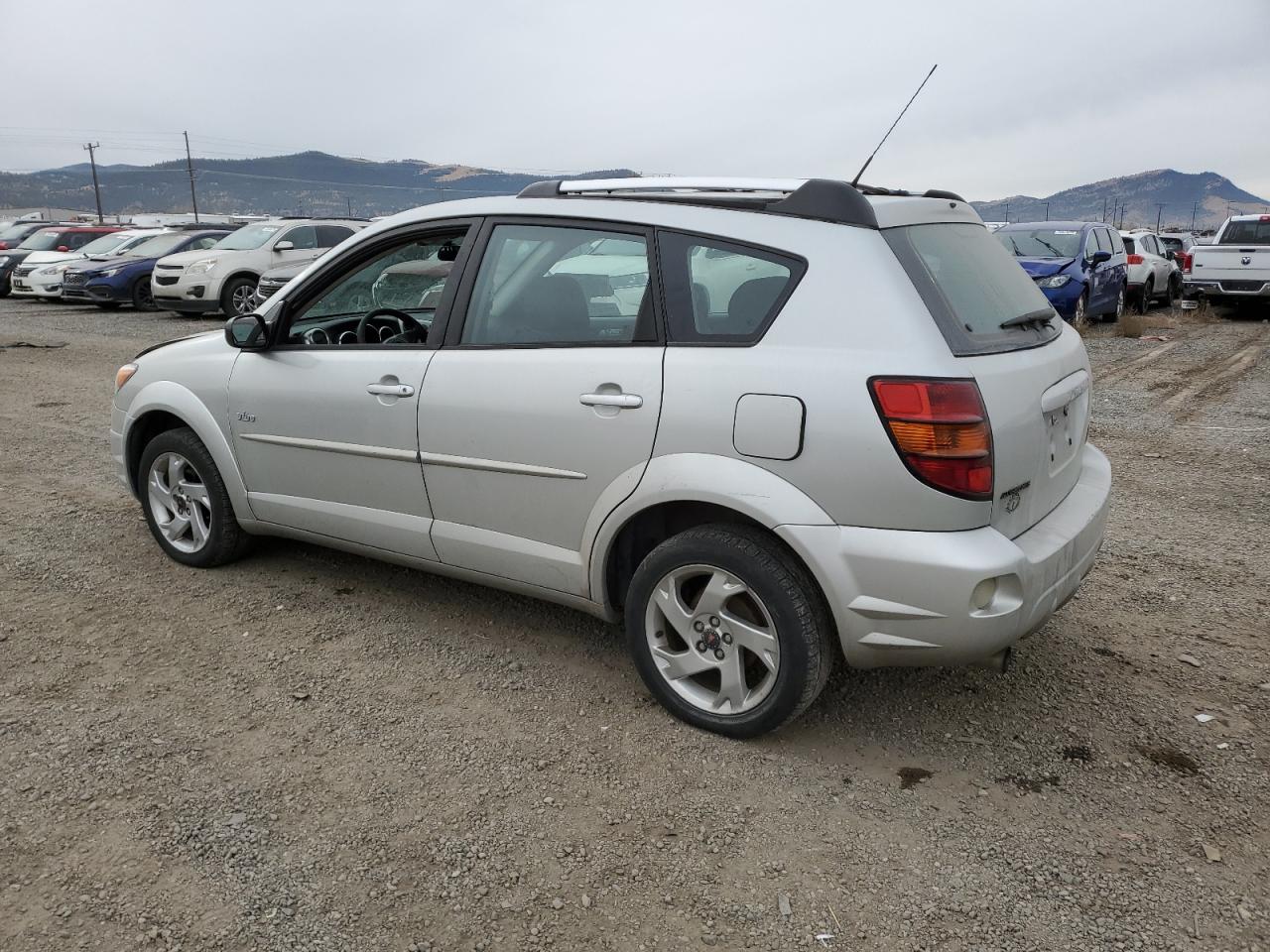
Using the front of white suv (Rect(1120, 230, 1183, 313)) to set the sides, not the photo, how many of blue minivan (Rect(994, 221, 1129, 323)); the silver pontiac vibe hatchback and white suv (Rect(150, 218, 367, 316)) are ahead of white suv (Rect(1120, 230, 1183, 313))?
0

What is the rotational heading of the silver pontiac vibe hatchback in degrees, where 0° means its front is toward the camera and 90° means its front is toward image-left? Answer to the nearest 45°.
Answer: approximately 135°

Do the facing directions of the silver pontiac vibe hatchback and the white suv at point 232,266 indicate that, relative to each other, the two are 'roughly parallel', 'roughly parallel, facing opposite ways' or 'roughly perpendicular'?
roughly perpendicular

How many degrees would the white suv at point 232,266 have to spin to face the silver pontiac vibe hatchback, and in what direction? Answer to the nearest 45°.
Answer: approximately 45° to its left

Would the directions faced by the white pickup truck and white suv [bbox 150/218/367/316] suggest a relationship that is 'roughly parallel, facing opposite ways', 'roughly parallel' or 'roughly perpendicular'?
roughly parallel, facing opposite ways

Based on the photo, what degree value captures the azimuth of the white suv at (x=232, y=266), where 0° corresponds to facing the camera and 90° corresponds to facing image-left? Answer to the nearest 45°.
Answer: approximately 45°

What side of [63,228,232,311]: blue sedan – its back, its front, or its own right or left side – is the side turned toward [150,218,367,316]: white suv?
left

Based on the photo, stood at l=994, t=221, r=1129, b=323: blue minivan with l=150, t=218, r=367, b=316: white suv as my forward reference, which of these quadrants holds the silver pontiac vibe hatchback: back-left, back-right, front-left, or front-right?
front-left

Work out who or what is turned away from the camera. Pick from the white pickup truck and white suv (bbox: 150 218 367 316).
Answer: the white pickup truck

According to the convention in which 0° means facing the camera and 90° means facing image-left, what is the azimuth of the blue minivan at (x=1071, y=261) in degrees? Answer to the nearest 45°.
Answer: approximately 45°

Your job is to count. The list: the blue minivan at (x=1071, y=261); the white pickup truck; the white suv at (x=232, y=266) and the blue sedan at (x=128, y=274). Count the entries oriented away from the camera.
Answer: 1

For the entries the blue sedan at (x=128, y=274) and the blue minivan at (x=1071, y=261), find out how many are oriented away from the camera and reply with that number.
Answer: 0

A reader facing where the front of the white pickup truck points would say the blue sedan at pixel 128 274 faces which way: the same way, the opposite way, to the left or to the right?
the opposite way

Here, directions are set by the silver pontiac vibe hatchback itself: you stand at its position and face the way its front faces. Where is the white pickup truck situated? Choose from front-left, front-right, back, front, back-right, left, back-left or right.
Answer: right

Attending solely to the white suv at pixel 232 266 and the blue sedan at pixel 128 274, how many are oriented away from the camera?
0

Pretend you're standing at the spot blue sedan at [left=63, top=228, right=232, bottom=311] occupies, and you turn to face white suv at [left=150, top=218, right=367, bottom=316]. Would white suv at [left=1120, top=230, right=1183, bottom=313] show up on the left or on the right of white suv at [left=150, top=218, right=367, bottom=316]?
left

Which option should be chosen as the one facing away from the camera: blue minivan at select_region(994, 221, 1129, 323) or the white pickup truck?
the white pickup truck

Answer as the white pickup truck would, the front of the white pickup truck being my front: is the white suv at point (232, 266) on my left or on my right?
on my left

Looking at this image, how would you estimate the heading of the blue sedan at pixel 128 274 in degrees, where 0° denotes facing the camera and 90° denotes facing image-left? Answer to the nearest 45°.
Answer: approximately 45°

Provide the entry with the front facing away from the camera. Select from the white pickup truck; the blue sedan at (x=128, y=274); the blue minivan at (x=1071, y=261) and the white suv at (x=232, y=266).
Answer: the white pickup truck

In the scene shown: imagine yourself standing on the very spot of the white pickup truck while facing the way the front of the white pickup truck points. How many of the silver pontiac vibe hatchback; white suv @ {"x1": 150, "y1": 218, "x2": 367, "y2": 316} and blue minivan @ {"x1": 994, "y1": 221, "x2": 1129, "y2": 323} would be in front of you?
0

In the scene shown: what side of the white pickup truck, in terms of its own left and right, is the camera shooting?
back

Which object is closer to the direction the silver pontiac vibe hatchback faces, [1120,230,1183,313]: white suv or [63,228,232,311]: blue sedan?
the blue sedan
